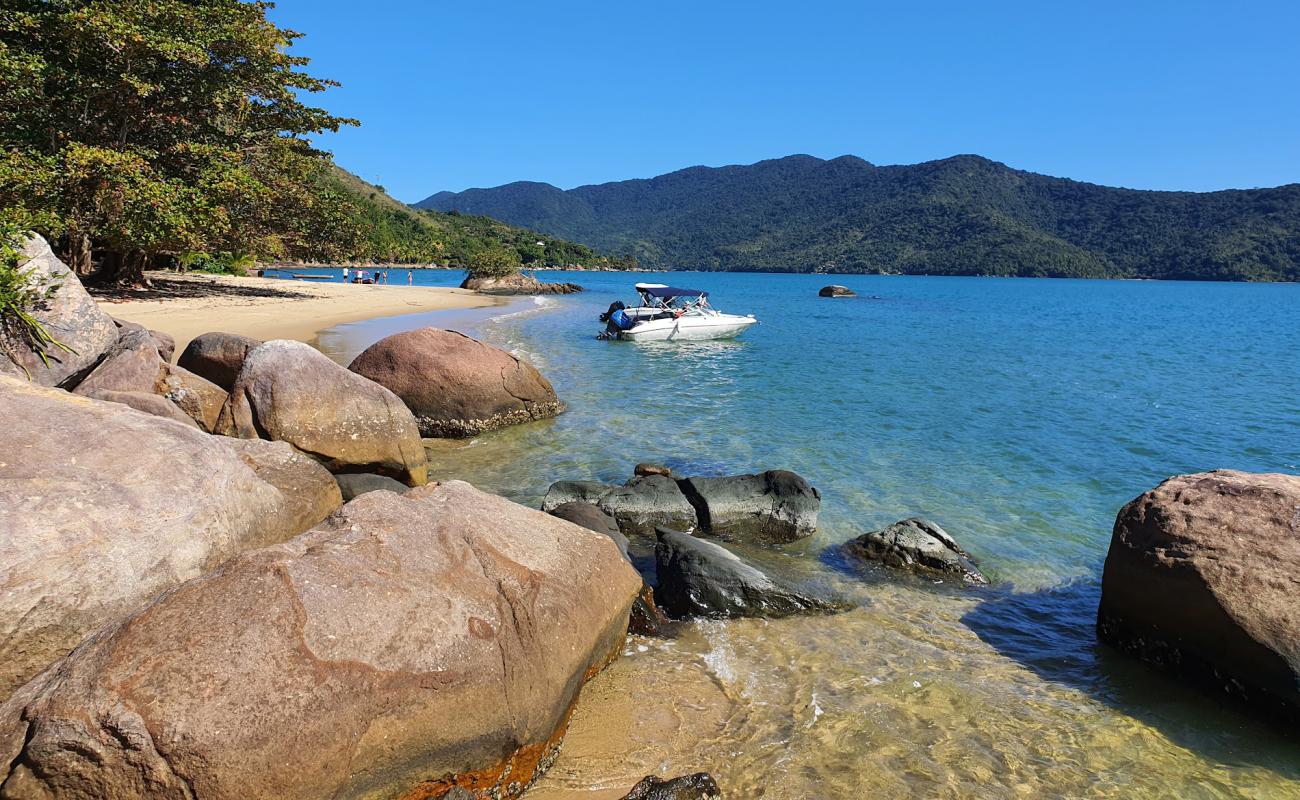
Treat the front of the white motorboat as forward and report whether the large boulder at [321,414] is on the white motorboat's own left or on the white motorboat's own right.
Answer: on the white motorboat's own right

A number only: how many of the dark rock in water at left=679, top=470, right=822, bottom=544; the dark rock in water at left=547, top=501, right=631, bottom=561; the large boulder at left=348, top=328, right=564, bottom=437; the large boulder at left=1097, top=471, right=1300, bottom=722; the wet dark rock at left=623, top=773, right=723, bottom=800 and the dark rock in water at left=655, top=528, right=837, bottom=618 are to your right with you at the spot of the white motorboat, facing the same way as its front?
6

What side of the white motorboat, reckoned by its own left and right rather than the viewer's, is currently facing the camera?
right

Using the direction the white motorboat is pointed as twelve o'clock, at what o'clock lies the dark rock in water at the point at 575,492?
The dark rock in water is roughly at 3 o'clock from the white motorboat.

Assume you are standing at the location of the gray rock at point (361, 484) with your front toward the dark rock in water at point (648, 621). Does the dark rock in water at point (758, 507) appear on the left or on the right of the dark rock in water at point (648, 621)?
left

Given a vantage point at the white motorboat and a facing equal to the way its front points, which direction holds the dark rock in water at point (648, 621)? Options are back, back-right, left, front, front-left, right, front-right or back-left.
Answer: right

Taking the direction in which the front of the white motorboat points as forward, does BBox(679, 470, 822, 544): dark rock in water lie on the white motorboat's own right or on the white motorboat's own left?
on the white motorboat's own right

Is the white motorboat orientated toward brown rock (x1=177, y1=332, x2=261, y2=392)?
no

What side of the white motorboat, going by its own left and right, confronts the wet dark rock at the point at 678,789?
right

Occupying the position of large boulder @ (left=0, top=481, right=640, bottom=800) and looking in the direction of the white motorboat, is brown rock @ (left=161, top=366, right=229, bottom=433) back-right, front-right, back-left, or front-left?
front-left

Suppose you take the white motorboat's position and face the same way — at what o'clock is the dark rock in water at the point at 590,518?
The dark rock in water is roughly at 3 o'clock from the white motorboat.

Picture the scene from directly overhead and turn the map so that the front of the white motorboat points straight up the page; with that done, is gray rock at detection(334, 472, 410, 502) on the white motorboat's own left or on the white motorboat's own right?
on the white motorboat's own right

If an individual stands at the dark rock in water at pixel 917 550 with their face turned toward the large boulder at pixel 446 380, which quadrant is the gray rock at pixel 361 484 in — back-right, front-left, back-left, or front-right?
front-left

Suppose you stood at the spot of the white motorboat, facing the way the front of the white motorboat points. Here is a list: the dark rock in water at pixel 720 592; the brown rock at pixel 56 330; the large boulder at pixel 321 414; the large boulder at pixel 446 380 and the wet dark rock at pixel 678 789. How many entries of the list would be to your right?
5

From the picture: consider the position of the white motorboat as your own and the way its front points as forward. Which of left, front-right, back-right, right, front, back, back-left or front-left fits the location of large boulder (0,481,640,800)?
right

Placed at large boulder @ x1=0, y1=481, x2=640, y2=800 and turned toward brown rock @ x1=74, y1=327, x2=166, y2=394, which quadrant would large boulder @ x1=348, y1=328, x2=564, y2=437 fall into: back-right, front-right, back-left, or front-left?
front-right

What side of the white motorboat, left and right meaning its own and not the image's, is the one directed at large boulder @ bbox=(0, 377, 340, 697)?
right

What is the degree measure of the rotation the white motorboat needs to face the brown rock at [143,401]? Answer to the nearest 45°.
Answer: approximately 90° to its right
